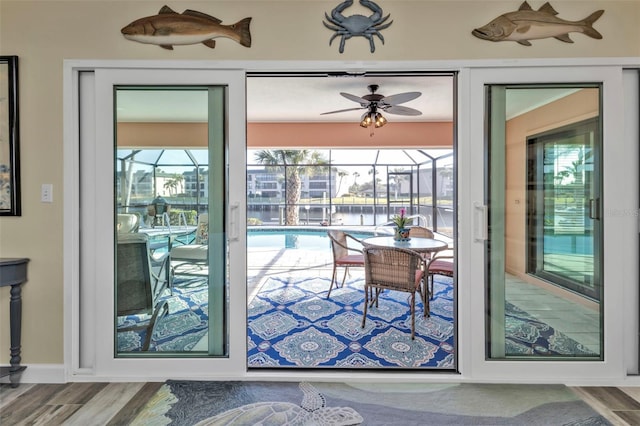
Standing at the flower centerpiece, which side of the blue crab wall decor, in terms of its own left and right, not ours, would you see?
back

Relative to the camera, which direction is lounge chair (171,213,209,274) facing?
to the viewer's left

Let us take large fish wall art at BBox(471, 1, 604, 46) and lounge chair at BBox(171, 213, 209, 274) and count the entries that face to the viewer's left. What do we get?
2

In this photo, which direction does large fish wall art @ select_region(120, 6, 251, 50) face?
to the viewer's left

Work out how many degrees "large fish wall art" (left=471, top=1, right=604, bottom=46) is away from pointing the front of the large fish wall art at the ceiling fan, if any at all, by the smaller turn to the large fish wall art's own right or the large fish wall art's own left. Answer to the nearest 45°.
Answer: approximately 45° to the large fish wall art's own right

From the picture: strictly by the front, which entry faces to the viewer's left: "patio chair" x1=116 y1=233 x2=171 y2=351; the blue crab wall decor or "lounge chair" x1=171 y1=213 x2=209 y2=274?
"lounge chair" x1=171 y1=213 x2=209 y2=274

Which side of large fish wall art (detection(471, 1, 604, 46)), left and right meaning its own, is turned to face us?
left

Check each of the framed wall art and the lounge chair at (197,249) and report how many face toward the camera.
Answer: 1

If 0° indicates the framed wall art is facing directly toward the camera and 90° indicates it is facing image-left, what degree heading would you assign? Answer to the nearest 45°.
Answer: approximately 0°
